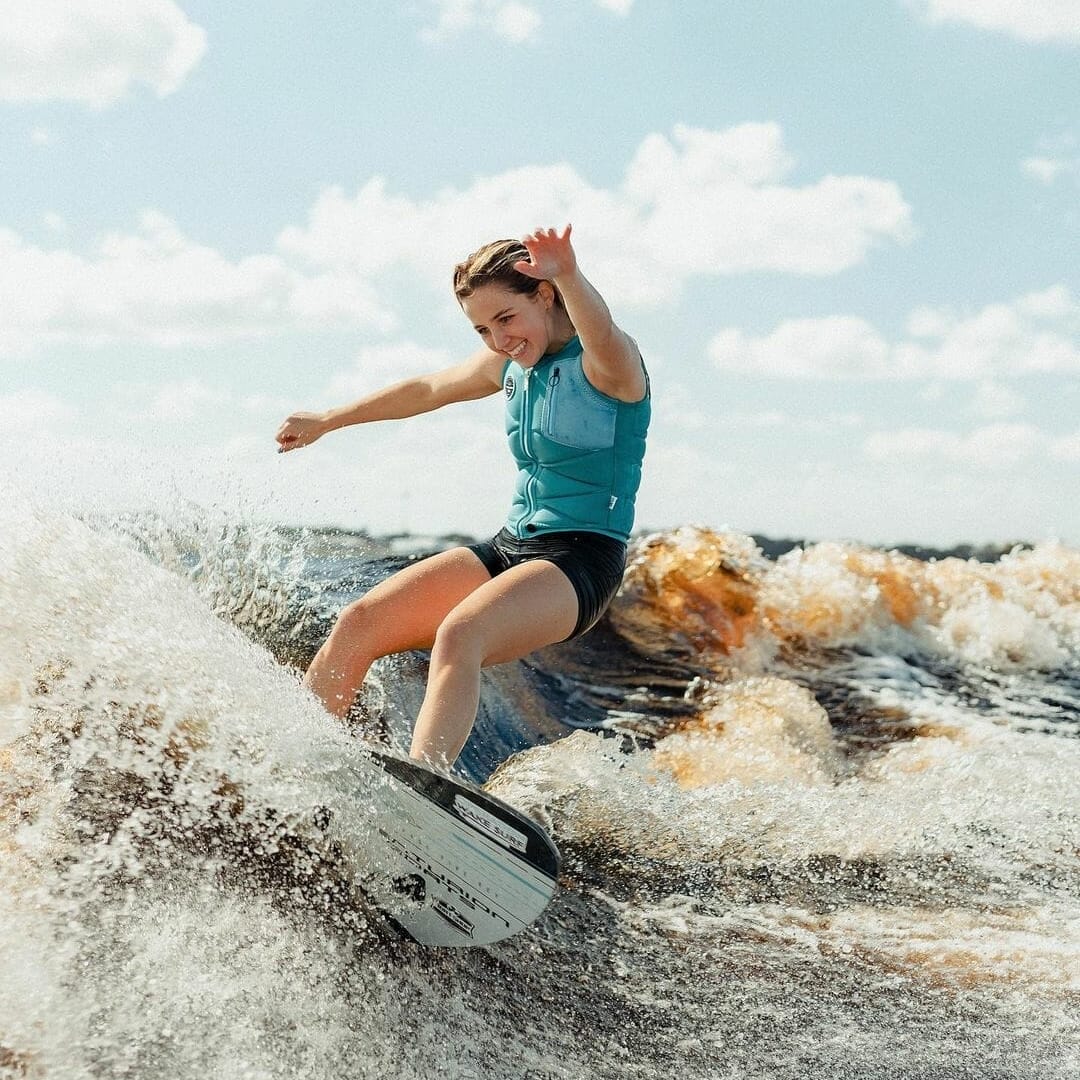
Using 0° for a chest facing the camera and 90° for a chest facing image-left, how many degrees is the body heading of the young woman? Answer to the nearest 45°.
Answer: approximately 45°
